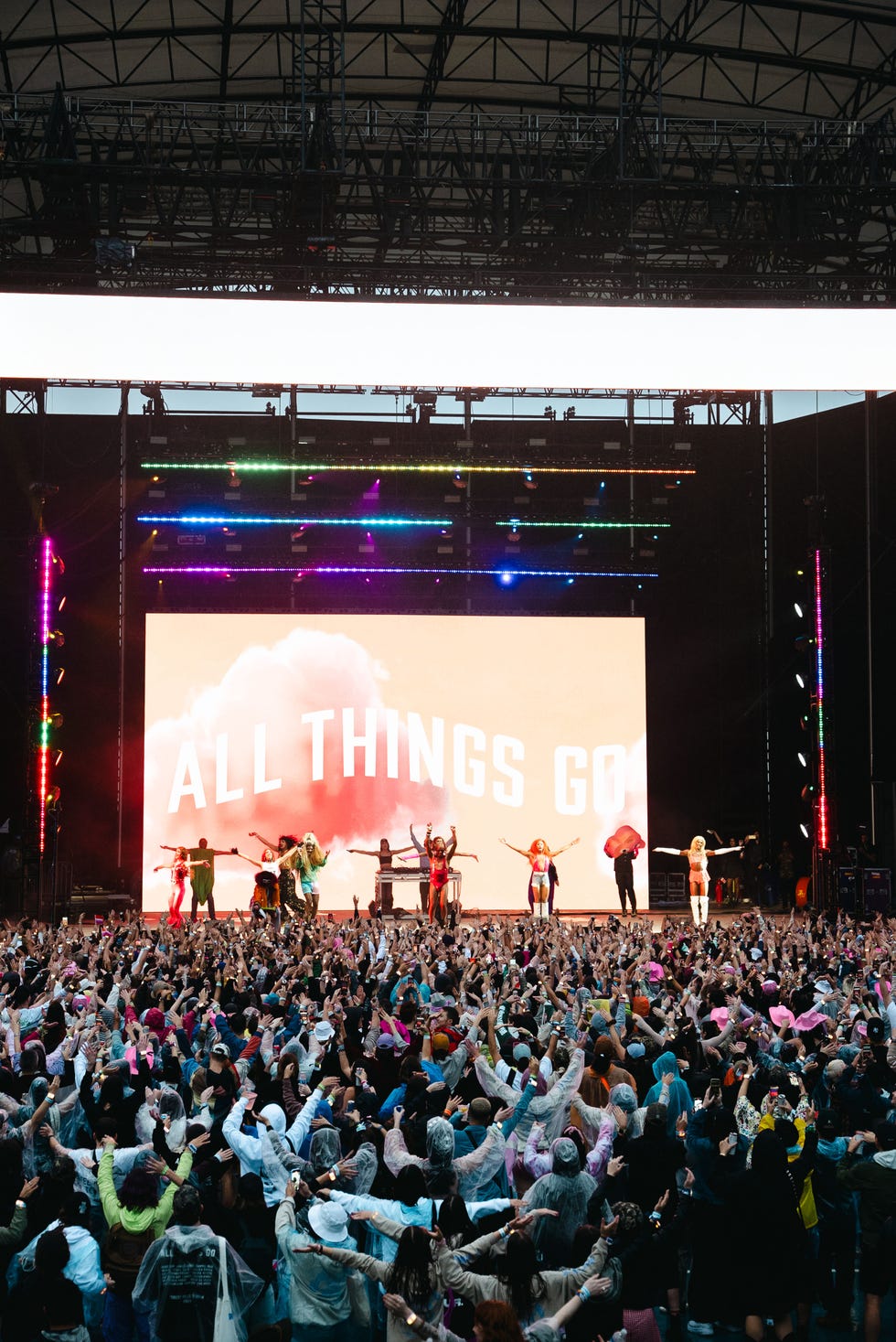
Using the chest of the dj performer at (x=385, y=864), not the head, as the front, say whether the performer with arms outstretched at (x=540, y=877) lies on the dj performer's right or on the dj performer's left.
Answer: on the dj performer's left

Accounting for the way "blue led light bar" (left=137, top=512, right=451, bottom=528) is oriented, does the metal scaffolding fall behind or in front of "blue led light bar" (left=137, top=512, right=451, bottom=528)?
in front

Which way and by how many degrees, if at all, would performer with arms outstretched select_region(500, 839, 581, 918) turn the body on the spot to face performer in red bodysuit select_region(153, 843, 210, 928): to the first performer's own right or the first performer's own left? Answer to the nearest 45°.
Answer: approximately 90° to the first performer's own right

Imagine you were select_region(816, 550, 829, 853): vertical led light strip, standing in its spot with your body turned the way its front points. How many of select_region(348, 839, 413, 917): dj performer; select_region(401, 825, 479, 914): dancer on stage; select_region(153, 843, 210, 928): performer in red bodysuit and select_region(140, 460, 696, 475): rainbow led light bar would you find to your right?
4

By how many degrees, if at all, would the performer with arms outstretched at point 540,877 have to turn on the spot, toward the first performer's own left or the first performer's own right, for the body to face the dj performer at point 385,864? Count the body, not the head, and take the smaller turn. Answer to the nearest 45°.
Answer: approximately 90° to the first performer's own right

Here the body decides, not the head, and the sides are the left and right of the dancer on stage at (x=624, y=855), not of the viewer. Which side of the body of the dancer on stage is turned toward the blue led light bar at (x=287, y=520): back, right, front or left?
right
